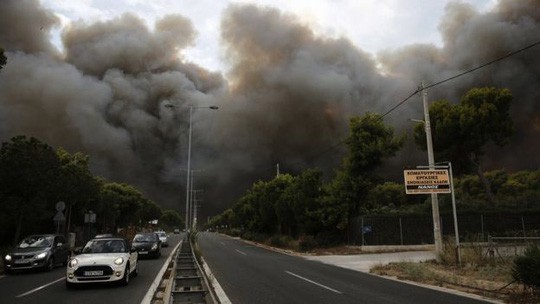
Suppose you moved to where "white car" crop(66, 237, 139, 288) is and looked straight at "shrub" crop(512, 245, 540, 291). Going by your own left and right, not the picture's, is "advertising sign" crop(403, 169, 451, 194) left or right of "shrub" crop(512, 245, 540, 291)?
left

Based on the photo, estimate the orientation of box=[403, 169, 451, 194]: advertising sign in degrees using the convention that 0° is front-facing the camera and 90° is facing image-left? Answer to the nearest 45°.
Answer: approximately 0°

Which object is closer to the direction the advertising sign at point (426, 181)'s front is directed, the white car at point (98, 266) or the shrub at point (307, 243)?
the white car

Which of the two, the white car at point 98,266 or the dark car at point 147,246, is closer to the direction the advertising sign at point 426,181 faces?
the white car

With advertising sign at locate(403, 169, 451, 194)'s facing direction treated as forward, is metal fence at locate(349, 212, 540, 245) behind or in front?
behind

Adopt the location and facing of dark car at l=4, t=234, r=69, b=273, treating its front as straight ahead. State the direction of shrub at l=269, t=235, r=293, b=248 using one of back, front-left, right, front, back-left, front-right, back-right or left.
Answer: back

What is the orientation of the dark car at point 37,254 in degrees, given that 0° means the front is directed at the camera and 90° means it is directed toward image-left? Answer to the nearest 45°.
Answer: approximately 45°

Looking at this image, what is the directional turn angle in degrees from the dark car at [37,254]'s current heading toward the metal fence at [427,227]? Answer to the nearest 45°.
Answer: approximately 135° to its left

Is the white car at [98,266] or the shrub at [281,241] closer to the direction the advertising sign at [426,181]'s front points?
the white car

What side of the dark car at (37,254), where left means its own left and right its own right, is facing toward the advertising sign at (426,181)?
left
